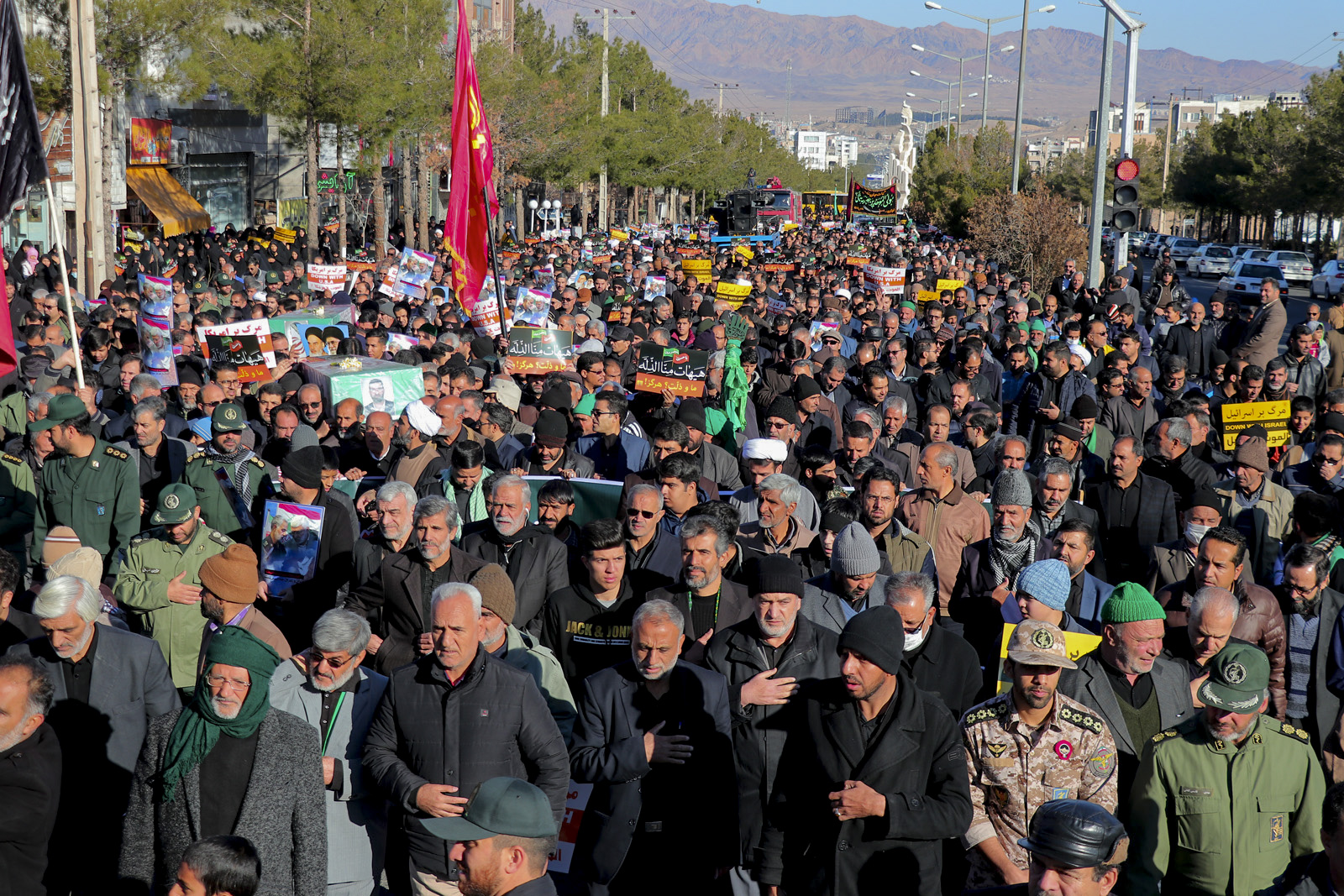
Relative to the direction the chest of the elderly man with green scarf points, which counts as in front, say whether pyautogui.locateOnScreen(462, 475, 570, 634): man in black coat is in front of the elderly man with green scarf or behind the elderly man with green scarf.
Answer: behind

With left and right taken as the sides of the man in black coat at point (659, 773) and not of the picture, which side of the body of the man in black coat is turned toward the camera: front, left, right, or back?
front

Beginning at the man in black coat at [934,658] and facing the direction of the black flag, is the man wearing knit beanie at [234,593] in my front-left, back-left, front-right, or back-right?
front-left

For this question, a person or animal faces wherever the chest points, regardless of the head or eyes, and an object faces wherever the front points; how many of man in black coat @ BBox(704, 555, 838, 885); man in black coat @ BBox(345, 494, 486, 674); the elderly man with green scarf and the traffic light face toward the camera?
4

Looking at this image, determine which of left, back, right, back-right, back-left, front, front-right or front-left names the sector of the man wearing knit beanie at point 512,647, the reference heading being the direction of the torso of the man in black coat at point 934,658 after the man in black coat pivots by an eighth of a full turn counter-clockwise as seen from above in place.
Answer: right

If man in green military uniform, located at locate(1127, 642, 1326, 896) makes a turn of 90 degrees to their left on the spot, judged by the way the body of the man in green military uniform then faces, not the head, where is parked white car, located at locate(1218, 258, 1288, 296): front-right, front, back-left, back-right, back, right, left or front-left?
left

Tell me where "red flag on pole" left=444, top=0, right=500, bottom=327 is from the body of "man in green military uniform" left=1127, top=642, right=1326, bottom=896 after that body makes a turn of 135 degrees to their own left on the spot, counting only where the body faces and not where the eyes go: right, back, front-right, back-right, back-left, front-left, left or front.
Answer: left

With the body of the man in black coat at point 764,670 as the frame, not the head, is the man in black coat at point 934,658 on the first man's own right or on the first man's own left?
on the first man's own left

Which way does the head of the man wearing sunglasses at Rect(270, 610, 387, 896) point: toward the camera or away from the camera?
toward the camera

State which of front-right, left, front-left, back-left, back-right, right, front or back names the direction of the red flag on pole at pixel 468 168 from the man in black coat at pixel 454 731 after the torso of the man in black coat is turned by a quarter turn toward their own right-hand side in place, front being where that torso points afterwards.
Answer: front-right

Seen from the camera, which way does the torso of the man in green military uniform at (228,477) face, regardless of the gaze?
toward the camera

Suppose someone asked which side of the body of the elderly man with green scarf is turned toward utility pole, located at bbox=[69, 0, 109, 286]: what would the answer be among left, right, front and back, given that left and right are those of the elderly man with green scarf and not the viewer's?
back

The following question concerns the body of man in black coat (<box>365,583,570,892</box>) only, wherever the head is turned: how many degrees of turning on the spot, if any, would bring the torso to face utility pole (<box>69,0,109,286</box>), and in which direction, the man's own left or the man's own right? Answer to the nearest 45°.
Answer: approximately 135° to the man's own right

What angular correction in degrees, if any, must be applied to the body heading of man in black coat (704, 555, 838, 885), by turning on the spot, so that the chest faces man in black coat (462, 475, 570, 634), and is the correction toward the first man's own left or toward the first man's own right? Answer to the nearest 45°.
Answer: approximately 135° to the first man's own right

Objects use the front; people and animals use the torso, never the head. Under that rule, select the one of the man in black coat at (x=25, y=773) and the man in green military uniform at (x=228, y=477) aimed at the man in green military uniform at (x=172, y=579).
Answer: the man in green military uniform at (x=228, y=477)

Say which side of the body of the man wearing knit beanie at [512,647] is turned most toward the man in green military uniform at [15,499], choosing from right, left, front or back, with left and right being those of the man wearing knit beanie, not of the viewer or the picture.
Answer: right

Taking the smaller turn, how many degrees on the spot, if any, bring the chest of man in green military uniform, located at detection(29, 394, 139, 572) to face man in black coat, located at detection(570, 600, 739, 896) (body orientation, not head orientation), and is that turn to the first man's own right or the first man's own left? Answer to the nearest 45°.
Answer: approximately 90° to the first man's own left

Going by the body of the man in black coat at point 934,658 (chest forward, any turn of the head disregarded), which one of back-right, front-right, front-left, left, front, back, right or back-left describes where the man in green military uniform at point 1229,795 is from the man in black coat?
left

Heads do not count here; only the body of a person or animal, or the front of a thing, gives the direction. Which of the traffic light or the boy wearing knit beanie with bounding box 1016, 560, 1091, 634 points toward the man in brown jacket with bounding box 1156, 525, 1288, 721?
the traffic light
